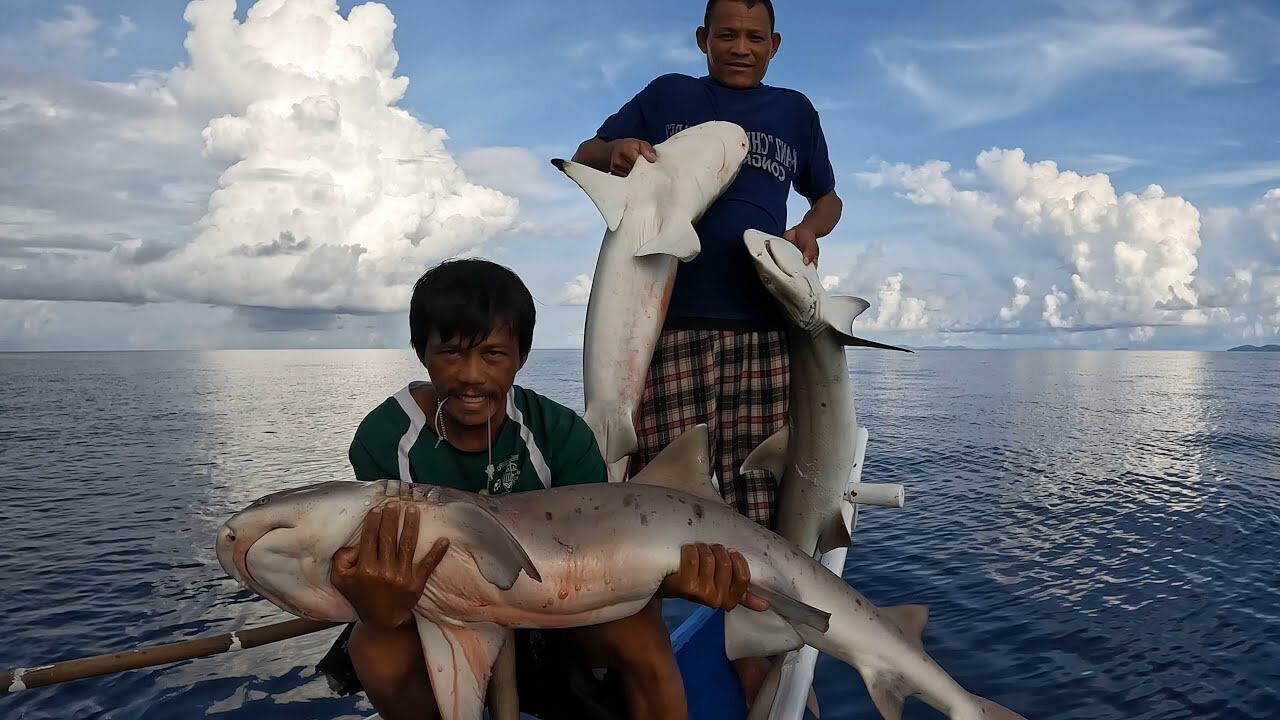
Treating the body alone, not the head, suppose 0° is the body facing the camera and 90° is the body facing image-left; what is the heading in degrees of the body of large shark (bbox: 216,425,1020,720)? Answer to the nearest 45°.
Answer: approximately 90°

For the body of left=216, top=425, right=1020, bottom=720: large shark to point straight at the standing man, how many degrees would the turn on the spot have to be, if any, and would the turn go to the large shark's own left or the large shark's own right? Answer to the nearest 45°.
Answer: approximately 135° to the large shark's own right

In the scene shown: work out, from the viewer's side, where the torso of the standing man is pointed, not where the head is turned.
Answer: toward the camera

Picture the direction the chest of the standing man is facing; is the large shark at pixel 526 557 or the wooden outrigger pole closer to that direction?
the large shark

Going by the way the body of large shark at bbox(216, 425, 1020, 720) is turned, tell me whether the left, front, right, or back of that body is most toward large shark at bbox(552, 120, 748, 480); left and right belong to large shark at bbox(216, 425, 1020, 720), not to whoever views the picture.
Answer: right

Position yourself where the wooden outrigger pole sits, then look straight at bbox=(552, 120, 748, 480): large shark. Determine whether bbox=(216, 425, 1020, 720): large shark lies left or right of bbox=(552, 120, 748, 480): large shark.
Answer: right

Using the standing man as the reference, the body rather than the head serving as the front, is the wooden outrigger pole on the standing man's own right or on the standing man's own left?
on the standing man's own right

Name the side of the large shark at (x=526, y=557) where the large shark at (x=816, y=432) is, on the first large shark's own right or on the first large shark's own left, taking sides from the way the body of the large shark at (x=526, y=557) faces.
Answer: on the first large shark's own right

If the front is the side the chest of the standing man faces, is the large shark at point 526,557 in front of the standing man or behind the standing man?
in front

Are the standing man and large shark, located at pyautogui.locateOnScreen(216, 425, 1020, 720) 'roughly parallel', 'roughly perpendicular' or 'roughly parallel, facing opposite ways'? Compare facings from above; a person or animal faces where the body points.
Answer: roughly perpendicular

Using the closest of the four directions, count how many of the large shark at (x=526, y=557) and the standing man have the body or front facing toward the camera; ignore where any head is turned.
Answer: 1
